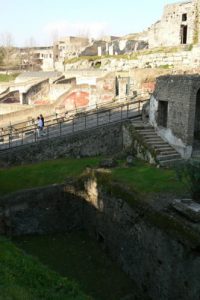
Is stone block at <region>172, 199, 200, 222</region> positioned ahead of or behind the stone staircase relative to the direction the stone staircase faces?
ahead
